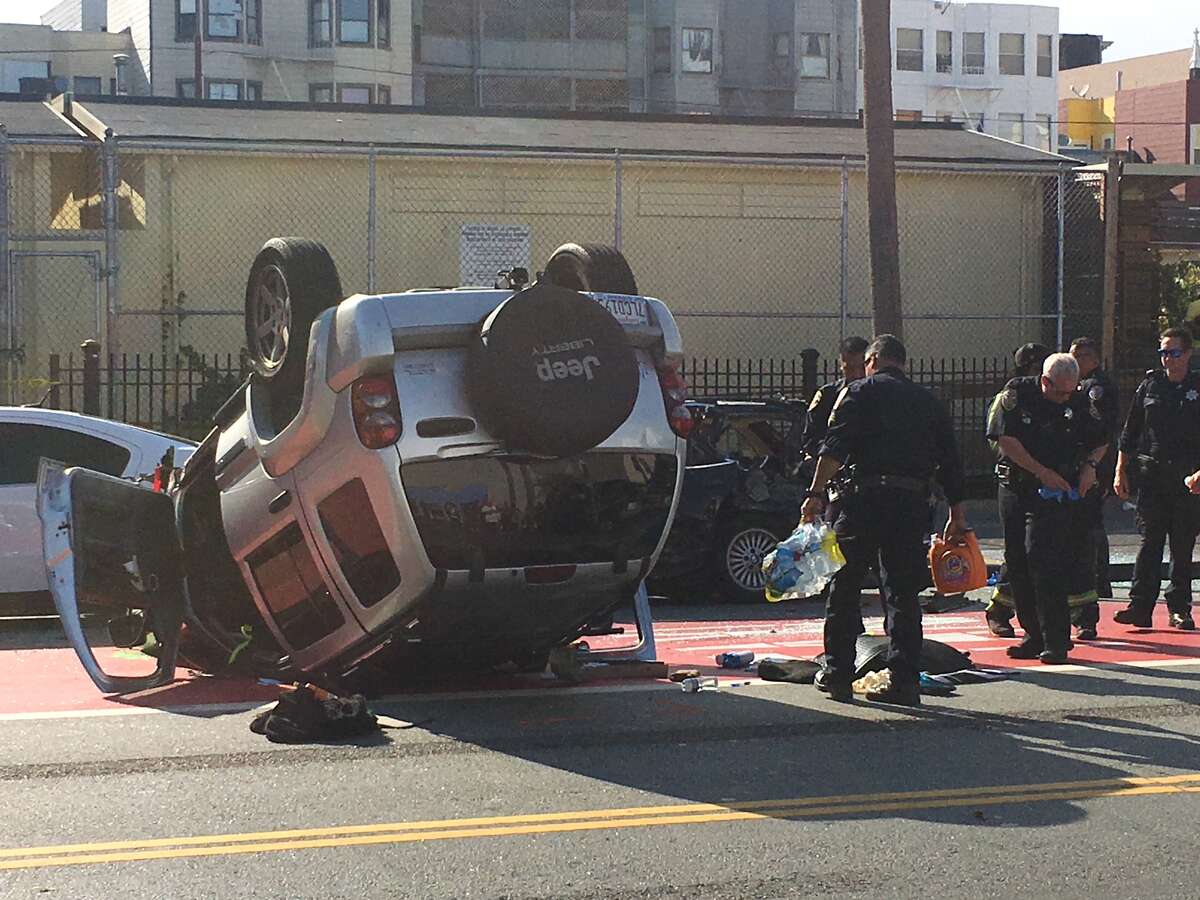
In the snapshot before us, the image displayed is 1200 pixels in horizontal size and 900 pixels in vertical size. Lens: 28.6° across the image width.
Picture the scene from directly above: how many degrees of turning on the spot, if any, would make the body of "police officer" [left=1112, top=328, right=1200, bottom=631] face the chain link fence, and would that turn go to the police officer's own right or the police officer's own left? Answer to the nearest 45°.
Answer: approximately 135° to the police officer's own right

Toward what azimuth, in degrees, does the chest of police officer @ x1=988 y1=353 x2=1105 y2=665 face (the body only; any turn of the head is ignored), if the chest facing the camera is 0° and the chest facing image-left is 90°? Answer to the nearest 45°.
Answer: approximately 315°

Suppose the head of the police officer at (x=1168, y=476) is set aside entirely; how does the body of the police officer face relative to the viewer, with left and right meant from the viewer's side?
facing the viewer

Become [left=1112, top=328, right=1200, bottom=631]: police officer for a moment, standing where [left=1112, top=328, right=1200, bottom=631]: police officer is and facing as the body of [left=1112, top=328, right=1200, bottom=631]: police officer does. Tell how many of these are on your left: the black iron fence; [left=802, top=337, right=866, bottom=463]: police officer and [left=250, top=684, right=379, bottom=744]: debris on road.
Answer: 0

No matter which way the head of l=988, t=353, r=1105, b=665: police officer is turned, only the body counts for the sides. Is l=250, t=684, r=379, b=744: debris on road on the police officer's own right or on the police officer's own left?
on the police officer's own right

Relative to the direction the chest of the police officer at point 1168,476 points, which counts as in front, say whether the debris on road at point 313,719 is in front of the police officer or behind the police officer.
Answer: in front

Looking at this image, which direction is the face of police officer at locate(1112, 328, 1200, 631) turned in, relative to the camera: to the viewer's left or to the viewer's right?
to the viewer's left

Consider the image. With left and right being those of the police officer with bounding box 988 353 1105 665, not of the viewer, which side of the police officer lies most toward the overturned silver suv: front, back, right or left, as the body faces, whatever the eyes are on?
right

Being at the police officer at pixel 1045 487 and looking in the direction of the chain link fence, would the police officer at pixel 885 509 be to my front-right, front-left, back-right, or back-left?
back-left

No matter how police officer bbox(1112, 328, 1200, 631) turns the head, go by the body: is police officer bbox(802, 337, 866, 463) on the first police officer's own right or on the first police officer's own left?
on the first police officer's own right

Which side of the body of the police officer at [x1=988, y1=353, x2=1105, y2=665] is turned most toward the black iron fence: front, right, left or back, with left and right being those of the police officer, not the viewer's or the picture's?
right

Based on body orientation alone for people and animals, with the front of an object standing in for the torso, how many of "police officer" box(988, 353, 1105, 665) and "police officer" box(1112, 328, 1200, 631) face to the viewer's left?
0
